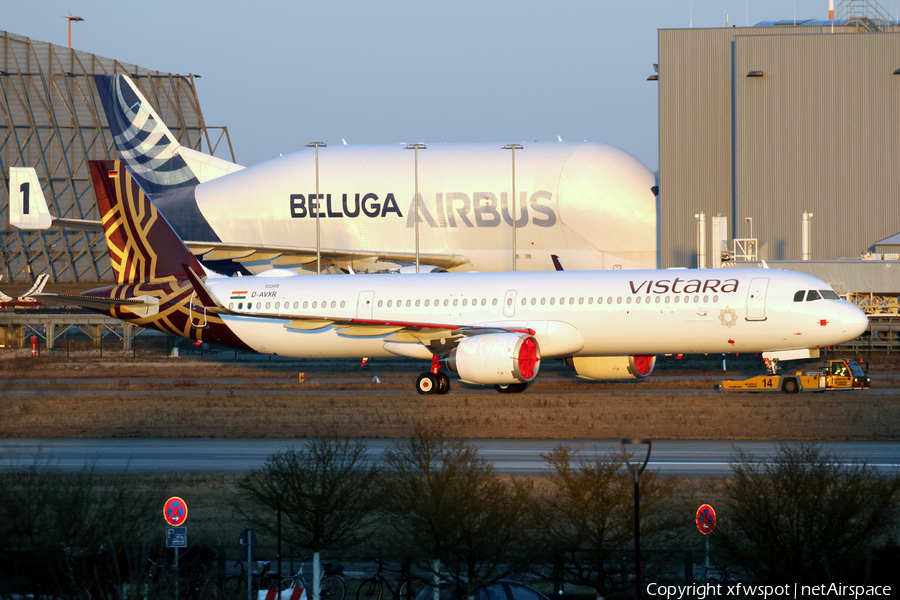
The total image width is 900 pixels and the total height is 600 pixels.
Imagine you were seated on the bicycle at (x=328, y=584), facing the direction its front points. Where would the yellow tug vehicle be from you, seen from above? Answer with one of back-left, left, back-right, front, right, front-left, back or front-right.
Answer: back-right

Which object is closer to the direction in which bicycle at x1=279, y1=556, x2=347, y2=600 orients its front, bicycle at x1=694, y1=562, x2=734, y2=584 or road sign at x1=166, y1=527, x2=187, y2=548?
the road sign

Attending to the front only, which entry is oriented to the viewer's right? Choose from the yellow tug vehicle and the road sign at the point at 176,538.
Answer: the yellow tug vehicle

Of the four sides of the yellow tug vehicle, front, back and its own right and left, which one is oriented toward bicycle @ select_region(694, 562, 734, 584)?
right

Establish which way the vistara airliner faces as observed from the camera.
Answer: facing the viewer and to the right of the viewer

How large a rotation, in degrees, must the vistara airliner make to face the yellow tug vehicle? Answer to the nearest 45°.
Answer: approximately 45° to its left

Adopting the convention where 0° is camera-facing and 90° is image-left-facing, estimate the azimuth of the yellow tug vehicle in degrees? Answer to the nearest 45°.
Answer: approximately 270°

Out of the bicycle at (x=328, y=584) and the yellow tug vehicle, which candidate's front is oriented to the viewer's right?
the yellow tug vehicle

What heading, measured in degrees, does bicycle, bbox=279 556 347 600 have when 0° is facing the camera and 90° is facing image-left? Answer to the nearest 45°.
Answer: approximately 90°

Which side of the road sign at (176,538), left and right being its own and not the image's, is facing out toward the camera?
front

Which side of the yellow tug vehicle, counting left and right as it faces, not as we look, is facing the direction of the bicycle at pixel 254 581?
right
